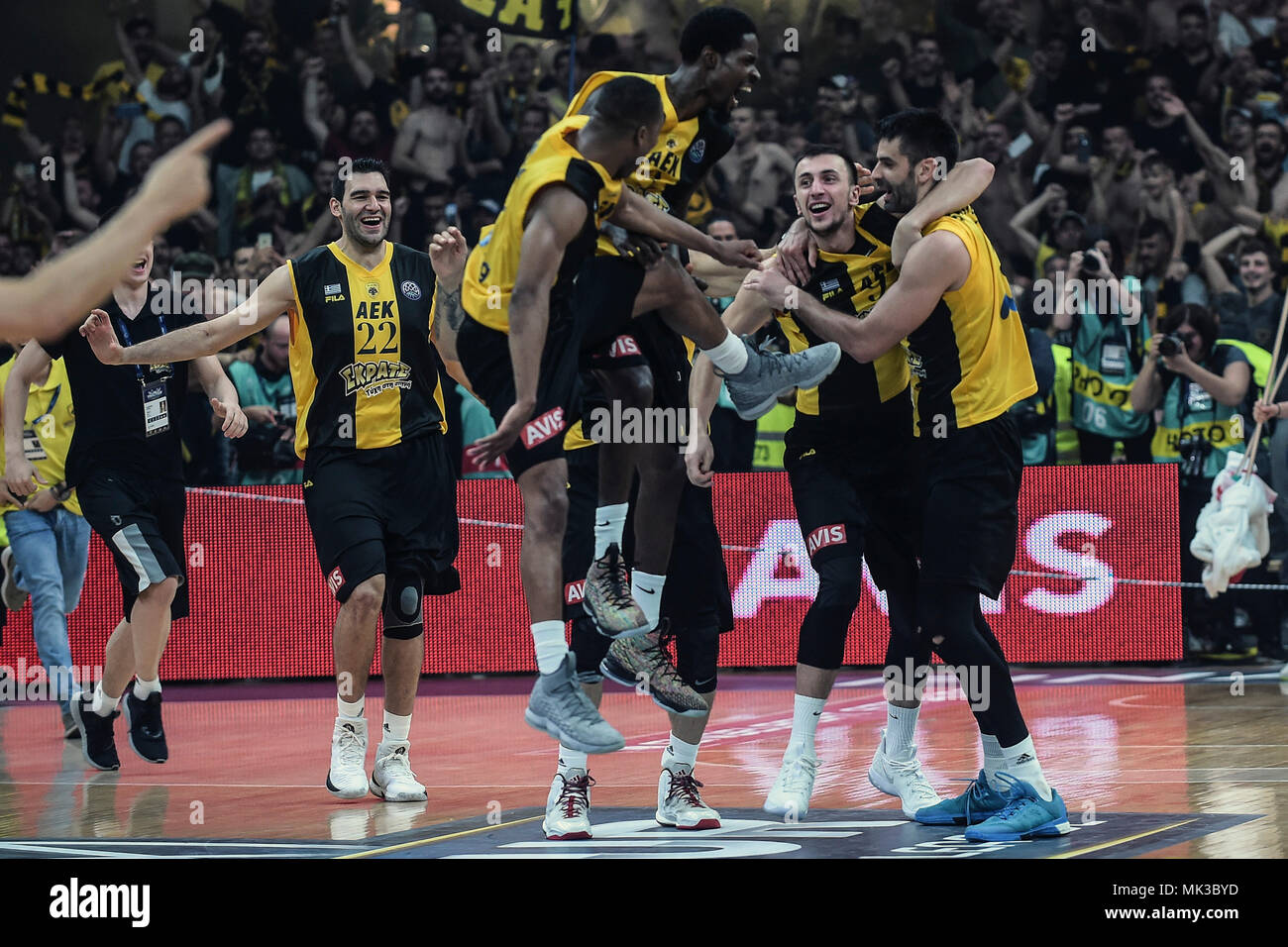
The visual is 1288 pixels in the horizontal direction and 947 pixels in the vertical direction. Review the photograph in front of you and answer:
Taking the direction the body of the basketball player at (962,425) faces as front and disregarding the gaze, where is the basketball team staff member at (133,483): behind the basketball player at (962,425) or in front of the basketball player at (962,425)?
in front

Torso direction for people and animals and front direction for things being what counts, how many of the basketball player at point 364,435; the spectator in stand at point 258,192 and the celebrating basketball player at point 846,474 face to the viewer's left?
0

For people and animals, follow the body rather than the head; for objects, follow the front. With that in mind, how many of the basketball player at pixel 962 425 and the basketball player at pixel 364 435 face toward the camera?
1

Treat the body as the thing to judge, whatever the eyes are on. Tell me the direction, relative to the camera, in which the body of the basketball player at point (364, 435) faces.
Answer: toward the camera

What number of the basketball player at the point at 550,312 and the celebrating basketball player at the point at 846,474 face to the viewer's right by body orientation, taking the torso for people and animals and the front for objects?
1

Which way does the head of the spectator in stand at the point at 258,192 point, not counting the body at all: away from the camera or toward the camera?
toward the camera

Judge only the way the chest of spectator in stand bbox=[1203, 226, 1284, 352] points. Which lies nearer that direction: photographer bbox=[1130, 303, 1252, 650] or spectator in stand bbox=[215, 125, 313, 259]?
the photographer

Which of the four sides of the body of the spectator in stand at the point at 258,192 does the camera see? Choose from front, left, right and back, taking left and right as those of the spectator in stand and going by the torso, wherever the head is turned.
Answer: front

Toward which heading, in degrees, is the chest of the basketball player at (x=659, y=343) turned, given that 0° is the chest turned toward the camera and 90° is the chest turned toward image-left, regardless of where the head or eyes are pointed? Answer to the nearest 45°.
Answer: approximately 315°

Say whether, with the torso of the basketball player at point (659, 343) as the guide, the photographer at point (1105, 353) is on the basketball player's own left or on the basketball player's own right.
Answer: on the basketball player's own left

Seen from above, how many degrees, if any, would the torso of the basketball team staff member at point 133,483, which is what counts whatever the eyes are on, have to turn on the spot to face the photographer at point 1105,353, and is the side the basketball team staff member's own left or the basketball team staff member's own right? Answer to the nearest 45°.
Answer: approximately 45° to the basketball team staff member's own left

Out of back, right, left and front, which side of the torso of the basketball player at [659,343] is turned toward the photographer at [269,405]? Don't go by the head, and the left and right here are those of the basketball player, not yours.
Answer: back

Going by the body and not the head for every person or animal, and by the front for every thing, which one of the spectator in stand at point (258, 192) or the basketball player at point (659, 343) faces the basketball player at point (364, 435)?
the spectator in stand

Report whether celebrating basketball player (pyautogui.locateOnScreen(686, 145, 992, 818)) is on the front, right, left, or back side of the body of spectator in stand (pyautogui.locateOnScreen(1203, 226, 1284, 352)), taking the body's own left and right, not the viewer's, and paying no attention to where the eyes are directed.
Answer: front

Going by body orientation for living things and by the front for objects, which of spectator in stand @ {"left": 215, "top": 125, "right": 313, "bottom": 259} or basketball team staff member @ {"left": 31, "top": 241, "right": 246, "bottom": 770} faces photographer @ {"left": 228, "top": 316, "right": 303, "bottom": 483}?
the spectator in stand

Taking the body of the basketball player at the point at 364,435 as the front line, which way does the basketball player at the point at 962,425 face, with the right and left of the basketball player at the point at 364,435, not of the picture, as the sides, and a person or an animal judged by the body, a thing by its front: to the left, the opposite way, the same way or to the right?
to the right

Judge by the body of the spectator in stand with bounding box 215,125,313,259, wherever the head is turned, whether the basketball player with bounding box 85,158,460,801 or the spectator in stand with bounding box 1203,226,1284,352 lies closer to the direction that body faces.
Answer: the basketball player

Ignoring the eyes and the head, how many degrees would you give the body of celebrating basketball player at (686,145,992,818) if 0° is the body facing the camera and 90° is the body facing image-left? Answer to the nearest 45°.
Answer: approximately 0°
